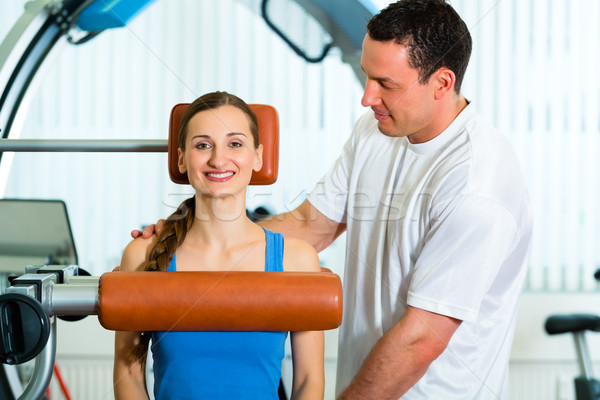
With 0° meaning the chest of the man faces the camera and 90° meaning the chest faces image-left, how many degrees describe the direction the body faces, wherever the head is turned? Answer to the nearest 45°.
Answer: approximately 45°

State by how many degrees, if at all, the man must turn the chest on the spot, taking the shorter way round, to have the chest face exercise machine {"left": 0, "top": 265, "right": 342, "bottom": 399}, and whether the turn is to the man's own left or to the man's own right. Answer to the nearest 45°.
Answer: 0° — they already face it

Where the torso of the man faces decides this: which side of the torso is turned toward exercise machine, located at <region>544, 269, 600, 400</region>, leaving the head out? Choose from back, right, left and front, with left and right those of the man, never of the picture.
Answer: back

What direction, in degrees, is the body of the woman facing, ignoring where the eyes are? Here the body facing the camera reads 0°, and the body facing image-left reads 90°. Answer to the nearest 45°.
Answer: approximately 0°
